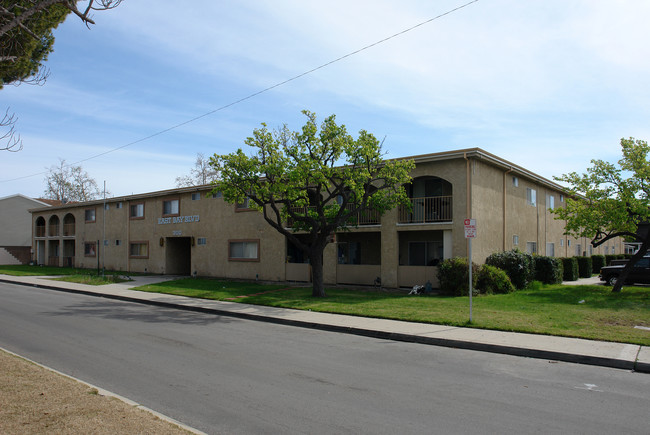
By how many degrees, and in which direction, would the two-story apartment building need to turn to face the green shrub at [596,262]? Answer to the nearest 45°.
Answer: approximately 180°

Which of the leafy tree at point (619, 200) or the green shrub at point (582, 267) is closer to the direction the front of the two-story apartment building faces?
the leafy tree

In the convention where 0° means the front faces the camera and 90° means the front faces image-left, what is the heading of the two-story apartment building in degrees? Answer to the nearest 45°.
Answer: approximately 45°

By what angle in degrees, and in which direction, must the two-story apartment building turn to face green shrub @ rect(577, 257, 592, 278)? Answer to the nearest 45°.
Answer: approximately 135° to its left

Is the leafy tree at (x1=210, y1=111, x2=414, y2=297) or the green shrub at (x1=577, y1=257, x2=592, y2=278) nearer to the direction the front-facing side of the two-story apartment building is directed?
the leafy tree

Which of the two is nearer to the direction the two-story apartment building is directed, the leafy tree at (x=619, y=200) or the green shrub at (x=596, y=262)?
the leafy tree

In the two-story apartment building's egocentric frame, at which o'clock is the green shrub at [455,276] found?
The green shrub is roughly at 10 o'clock from the two-story apartment building.

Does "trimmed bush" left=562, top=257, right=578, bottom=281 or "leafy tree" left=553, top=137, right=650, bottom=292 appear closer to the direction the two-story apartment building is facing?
the leafy tree

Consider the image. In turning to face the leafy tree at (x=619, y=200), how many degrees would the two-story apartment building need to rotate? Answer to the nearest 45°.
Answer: approximately 90° to its left
